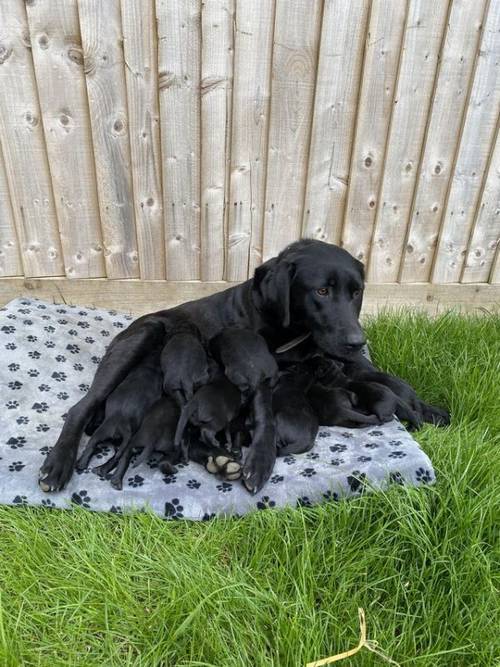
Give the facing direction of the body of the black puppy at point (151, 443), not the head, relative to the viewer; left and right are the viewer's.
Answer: facing away from the viewer and to the right of the viewer

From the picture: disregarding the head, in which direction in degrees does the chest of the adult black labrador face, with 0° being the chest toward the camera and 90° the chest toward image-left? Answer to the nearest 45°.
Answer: approximately 270°

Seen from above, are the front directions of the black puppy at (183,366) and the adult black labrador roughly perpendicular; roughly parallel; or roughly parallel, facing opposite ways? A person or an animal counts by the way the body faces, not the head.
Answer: roughly perpendicular

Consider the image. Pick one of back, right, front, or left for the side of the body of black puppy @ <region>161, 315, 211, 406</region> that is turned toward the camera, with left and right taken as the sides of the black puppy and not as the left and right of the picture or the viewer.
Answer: back

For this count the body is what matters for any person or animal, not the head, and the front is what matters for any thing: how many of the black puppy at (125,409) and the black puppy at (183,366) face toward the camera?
0

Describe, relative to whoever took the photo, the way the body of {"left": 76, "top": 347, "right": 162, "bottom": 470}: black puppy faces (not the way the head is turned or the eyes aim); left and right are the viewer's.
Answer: facing away from the viewer and to the right of the viewer

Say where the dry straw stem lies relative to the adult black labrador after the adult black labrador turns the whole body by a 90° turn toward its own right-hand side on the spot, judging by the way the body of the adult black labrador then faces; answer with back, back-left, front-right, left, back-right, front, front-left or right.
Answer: front

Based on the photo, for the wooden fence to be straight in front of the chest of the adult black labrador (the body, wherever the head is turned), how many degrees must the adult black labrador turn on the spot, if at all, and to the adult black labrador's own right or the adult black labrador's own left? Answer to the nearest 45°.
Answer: approximately 90° to the adult black labrador's own left

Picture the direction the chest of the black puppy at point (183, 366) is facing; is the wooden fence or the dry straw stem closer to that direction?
the wooden fence

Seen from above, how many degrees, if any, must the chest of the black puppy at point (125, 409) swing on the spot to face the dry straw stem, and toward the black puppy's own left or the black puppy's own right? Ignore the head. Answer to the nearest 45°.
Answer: approximately 90° to the black puppy's own right
